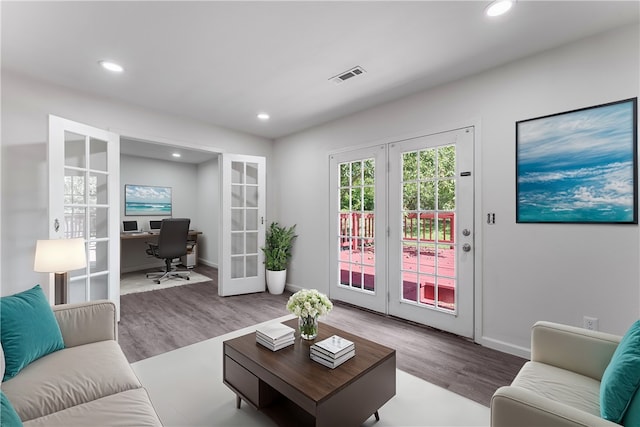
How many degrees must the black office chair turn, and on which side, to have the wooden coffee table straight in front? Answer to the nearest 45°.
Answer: approximately 135° to its left

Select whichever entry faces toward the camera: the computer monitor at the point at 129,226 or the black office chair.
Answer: the computer monitor

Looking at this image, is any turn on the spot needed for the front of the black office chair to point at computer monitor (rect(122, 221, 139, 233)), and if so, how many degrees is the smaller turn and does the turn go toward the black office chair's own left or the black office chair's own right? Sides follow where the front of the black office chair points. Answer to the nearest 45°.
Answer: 0° — it already faces it

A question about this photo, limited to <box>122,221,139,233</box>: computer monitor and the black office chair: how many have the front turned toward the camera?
1

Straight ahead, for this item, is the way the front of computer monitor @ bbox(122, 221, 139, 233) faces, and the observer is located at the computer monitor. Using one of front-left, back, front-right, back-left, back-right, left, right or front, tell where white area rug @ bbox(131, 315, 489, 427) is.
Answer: front

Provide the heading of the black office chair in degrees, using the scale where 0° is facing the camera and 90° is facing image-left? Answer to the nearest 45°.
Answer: approximately 135°

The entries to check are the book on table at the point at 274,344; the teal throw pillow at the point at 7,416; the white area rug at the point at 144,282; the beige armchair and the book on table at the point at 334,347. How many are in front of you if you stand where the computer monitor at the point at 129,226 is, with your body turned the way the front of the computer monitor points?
5

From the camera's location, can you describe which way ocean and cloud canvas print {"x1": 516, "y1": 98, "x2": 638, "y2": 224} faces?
facing the viewer and to the left of the viewer

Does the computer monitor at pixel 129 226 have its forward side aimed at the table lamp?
yes

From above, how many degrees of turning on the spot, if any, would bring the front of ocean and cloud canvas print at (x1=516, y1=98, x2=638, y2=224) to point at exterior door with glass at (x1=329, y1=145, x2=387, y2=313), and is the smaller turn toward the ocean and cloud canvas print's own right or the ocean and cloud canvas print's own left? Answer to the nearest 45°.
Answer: approximately 45° to the ocean and cloud canvas print's own right

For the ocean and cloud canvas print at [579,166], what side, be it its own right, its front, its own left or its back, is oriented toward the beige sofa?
front

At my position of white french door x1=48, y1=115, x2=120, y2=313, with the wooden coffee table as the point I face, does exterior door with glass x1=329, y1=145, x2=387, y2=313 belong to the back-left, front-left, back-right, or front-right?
front-left

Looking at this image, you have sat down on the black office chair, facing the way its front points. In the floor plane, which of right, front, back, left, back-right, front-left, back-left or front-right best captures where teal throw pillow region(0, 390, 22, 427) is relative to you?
back-left

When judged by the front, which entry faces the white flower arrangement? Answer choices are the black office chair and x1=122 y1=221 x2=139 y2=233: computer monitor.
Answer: the computer monitor

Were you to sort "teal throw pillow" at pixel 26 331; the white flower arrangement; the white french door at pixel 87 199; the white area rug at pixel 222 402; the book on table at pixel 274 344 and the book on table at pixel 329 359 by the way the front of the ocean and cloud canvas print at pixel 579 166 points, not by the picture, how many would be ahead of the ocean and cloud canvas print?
6

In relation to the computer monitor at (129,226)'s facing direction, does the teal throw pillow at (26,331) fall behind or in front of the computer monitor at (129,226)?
in front

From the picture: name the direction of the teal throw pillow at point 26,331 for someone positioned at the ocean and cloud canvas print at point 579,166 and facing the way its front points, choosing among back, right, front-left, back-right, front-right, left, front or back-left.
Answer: front

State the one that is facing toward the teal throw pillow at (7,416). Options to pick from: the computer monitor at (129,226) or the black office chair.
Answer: the computer monitor

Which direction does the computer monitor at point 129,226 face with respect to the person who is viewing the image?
facing the viewer

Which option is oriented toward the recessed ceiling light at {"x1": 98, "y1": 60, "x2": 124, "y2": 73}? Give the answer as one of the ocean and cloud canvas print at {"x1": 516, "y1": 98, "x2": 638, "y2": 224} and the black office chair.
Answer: the ocean and cloud canvas print
